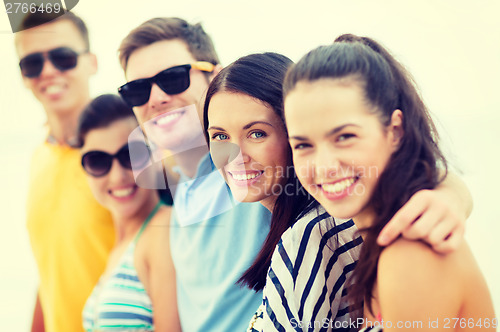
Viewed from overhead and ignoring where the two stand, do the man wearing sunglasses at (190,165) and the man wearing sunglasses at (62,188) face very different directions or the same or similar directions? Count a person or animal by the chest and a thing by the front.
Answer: same or similar directions

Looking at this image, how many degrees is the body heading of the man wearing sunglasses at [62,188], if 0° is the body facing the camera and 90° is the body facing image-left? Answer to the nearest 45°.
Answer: approximately 45°

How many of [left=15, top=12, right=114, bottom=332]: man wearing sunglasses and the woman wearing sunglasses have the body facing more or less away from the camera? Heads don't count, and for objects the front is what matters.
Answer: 0

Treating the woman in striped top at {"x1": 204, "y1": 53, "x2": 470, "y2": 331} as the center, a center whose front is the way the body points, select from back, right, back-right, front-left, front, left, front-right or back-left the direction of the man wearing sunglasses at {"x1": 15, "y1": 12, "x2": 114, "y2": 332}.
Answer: right

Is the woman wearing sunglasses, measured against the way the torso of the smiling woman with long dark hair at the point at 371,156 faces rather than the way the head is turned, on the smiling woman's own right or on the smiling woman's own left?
on the smiling woman's own right

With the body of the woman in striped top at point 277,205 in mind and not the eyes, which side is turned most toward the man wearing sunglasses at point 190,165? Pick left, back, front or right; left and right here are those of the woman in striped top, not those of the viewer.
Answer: right

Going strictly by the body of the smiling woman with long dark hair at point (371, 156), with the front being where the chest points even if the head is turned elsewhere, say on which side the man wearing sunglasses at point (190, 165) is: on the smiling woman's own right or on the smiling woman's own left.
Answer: on the smiling woman's own right

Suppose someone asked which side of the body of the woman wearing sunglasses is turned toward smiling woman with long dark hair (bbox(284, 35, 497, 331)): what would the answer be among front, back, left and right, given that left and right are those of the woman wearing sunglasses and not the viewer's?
left

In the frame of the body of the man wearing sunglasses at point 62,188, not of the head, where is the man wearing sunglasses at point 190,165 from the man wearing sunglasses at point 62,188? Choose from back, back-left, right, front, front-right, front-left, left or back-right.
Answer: left

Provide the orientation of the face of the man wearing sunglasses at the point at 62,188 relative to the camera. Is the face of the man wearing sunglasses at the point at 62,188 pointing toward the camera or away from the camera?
toward the camera

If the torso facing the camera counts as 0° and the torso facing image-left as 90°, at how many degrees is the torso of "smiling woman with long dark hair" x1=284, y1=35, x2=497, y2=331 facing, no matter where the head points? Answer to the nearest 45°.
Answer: approximately 45°

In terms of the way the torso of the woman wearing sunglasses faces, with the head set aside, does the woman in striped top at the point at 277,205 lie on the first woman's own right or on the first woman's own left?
on the first woman's own left

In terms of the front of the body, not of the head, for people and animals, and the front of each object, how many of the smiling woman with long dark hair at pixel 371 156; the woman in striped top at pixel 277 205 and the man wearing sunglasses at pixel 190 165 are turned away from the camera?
0
